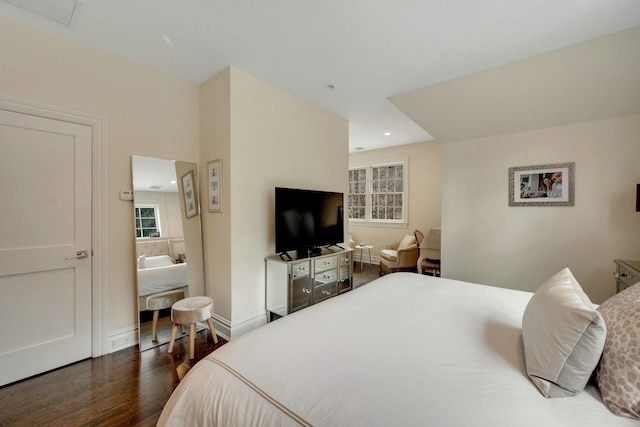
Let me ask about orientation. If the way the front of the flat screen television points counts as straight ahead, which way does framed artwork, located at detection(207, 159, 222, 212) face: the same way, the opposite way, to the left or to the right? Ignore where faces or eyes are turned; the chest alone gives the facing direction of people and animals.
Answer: to the right

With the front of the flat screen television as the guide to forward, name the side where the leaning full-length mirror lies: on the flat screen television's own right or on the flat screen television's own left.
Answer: on the flat screen television's own right

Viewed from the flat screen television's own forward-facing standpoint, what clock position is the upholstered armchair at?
The upholstered armchair is roughly at 9 o'clock from the flat screen television.

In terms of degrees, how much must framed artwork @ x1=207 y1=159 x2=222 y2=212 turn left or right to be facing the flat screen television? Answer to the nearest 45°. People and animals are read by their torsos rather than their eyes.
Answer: approximately 135° to its left

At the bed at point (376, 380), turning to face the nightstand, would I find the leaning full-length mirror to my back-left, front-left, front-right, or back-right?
back-left
